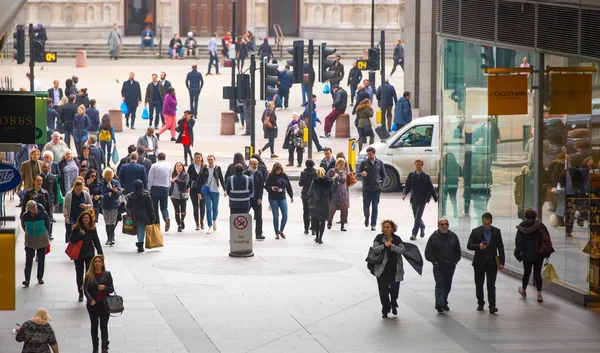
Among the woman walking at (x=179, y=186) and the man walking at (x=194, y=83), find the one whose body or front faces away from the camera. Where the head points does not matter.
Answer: the man walking

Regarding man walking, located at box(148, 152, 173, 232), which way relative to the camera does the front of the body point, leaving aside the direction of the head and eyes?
away from the camera

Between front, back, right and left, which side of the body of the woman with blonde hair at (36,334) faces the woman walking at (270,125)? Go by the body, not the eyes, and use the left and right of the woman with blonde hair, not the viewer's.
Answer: front

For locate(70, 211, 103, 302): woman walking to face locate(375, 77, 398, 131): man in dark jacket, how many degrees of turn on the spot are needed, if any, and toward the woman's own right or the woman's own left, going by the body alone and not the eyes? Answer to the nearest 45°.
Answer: approximately 135° to the woman's own left

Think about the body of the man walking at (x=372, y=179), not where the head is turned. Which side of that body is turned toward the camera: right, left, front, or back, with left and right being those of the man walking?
front

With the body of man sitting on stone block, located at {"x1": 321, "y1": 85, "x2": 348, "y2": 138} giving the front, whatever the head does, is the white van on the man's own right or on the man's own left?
on the man's own left

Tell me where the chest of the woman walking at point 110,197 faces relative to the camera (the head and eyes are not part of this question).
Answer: toward the camera

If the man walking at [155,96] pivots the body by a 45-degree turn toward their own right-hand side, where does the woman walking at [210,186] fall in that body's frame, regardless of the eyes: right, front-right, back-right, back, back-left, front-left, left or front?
front-left

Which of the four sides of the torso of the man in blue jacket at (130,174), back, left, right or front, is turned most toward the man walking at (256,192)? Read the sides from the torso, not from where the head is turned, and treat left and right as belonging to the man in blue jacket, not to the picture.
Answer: right

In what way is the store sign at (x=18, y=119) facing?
toward the camera

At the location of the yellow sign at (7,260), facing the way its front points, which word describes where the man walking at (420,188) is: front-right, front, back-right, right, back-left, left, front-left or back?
back-left

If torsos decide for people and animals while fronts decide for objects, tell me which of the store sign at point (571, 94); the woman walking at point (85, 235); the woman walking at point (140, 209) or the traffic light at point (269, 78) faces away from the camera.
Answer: the woman walking at point (140, 209)

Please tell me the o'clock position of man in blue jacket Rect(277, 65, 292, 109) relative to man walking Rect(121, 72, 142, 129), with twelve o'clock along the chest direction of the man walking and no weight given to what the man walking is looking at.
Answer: The man in blue jacket is roughly at 8 o'clock from the man walking.

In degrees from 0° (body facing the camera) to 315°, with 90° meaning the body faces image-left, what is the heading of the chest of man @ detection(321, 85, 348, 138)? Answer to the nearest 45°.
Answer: approximately 90°

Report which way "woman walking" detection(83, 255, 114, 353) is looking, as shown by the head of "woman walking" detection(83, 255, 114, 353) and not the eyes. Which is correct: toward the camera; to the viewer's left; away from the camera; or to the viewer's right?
toward the camera

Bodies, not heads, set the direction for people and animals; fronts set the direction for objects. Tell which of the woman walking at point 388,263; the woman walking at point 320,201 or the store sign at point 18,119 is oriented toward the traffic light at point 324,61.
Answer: the woman walking at point 320,201

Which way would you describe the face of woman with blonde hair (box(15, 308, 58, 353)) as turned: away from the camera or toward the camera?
away from the camera
